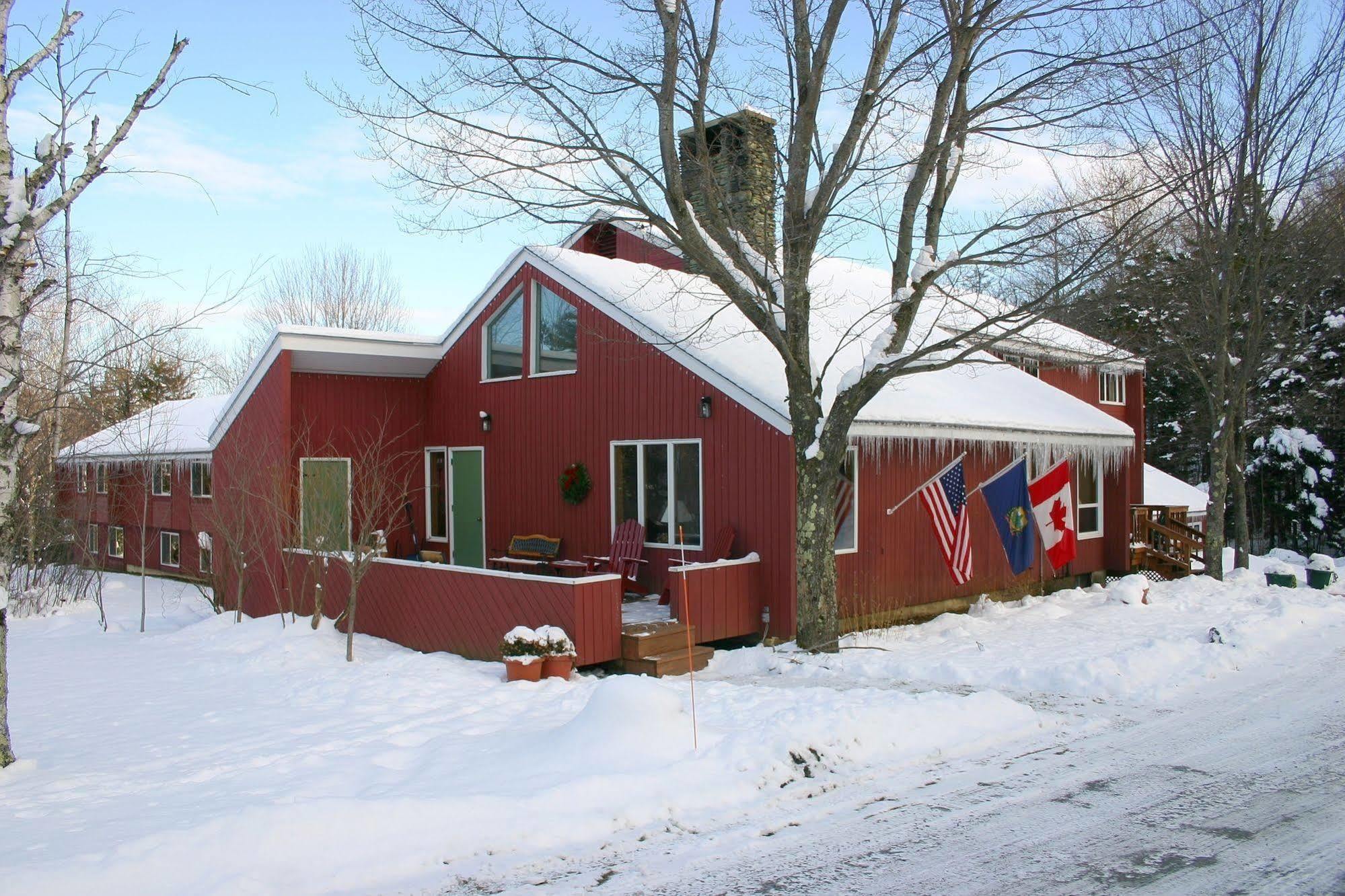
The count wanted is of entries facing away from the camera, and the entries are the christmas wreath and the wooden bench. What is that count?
0

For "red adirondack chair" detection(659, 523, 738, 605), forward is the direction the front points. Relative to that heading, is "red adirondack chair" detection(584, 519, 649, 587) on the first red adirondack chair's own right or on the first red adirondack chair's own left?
on the first red adirondack chair's own right

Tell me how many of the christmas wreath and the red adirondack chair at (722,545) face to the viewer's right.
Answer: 0

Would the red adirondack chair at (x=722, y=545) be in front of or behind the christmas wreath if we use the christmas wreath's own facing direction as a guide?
in front

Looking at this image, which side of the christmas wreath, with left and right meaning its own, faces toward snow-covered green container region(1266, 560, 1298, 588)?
left

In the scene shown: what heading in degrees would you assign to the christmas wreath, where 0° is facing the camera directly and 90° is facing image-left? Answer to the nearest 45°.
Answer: approximately 0°

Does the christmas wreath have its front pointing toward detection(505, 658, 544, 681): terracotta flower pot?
yes

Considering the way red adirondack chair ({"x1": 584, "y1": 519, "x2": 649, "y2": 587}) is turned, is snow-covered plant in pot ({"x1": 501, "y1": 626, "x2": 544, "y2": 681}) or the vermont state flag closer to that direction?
the snow-covered plant in pot

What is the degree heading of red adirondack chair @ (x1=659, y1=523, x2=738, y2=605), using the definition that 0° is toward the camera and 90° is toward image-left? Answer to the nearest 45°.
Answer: approximately 45°
